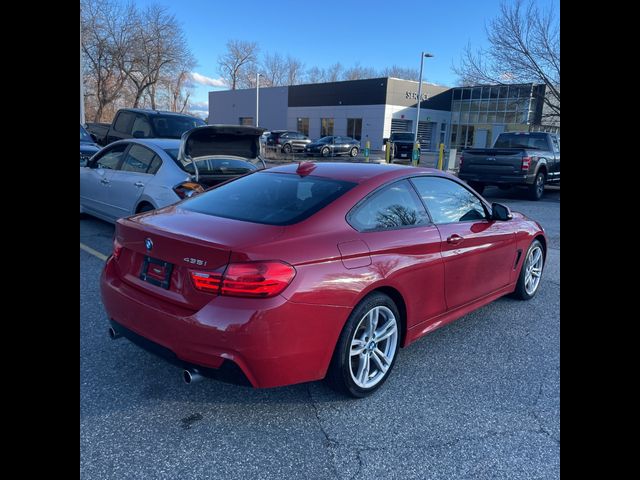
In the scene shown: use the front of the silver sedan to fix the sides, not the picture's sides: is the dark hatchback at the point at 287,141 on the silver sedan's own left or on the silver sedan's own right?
on the silver sedan's own right

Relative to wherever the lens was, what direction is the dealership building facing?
facing the viewer and to the right of the viewer

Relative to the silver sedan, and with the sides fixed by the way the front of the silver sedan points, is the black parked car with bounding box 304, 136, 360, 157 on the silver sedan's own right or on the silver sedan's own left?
on the silver sedan's own right

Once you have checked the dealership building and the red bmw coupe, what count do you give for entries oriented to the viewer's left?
0

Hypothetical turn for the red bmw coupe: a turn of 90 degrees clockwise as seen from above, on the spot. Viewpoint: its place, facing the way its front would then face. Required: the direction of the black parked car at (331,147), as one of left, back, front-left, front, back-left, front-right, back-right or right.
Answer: back-left

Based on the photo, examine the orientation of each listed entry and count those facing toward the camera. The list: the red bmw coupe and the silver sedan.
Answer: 0

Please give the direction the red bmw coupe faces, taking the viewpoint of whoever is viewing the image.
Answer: facing away from the viewer and to the right of the viewer

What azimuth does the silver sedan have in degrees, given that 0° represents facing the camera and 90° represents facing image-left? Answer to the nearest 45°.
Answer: approximately 135°

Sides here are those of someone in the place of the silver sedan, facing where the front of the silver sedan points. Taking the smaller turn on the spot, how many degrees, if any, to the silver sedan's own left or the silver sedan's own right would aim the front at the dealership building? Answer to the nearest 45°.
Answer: approximately 90° to the silver sedan's own right

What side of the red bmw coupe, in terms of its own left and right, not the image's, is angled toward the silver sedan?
left

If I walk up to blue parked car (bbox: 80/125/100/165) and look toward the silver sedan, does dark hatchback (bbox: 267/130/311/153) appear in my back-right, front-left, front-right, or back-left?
back-left

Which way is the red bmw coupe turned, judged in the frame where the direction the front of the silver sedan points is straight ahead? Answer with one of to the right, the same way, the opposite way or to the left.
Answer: to the right

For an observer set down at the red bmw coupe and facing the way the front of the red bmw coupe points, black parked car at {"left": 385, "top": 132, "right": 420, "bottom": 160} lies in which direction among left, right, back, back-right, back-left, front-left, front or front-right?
front-left

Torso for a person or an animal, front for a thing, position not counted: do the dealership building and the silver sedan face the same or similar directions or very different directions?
very different directions
